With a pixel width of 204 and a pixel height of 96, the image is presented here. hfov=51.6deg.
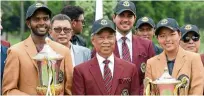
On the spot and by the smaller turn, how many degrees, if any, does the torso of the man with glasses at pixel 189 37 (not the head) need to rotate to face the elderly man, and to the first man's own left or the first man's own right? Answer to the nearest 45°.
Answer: approximately 45° to the first man's own right

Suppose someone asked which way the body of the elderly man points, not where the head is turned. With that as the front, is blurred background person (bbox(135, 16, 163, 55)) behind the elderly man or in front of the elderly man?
behind

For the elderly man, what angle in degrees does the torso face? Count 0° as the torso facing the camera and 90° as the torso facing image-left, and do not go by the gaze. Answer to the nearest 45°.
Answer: approximately 0°

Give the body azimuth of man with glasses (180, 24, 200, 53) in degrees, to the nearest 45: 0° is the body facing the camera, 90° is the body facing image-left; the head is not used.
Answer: approximately 0°

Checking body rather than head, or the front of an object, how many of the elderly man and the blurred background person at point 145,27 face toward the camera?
2
